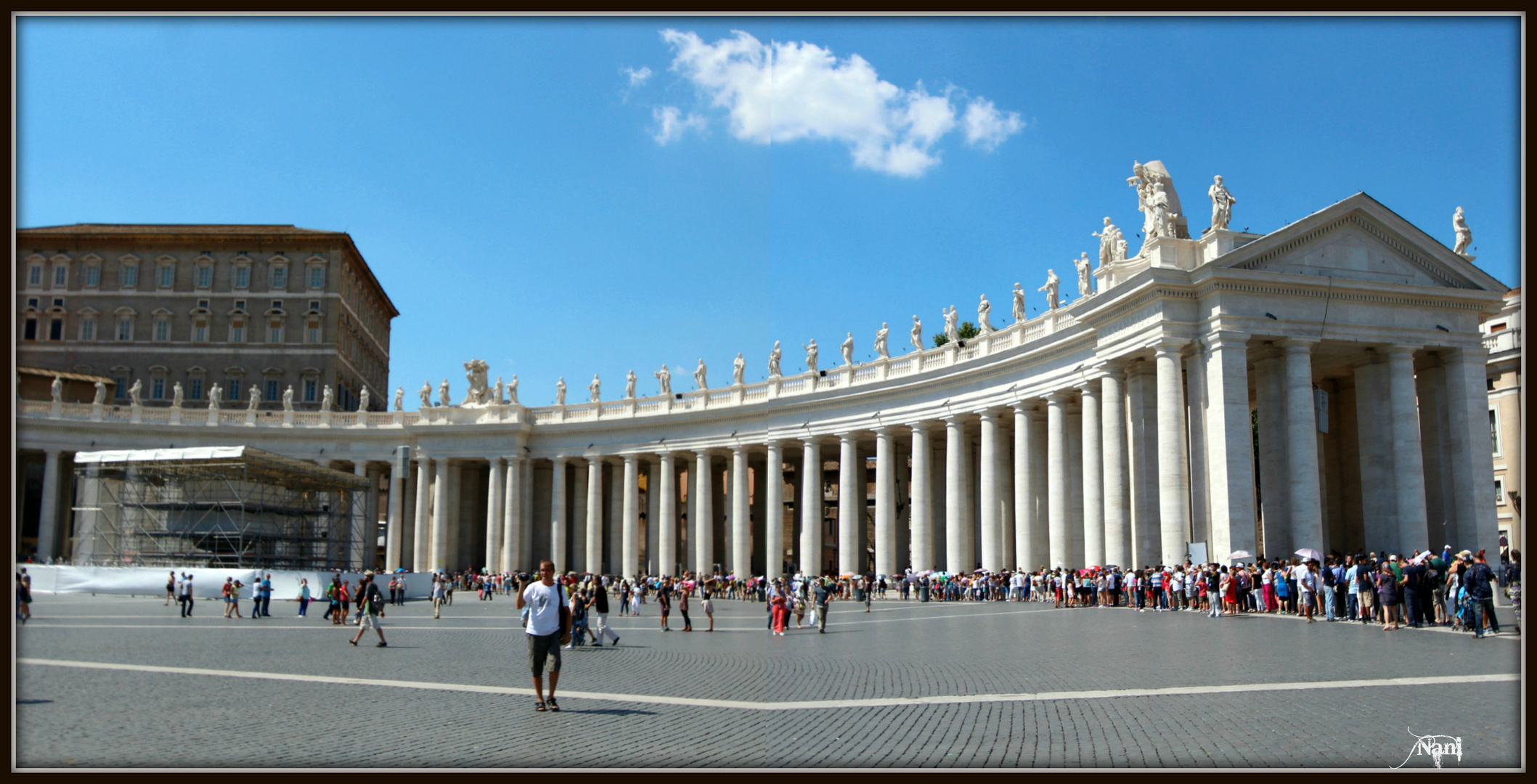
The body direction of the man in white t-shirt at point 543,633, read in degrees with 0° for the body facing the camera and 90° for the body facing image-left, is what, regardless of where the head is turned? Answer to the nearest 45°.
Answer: approximately 0°

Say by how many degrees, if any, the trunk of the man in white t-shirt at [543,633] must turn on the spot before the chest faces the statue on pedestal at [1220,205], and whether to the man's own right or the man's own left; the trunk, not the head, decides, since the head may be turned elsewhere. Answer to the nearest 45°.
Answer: approximately 135° to the man's own left

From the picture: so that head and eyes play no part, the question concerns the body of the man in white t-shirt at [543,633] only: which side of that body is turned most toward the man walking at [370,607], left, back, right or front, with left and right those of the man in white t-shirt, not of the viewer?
back
